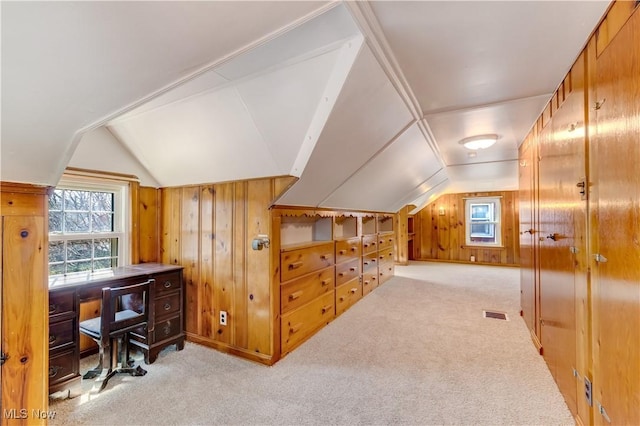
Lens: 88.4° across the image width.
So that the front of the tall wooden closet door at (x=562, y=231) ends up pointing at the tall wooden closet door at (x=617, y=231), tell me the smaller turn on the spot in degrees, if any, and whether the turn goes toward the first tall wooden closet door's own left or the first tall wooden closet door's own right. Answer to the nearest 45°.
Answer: approximately 90° to the first tall wooden closet door's own left

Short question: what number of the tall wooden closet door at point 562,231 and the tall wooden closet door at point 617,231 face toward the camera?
0

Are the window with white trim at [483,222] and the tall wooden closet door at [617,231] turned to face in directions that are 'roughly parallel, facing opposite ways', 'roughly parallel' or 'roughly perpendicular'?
roughly perpendicular

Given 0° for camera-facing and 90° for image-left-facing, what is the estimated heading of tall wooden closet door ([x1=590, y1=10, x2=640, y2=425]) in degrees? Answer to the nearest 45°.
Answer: approximately 90°

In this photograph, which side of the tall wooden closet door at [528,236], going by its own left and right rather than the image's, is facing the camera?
left

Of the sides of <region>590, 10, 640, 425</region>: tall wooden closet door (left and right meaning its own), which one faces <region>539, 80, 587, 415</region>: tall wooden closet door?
right

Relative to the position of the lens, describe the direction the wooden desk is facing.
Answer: facing the viewer and to the right of the viewer

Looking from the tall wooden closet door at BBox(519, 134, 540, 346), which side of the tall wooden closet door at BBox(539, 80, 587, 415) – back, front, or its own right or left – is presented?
right

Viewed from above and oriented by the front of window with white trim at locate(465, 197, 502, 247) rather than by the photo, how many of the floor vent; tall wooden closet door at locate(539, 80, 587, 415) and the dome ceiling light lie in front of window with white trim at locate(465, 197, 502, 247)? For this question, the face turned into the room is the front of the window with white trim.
3

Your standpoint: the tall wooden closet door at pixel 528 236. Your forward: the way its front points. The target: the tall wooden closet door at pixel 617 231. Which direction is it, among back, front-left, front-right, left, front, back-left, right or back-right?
left

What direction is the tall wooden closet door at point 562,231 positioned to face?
to the viewer's left

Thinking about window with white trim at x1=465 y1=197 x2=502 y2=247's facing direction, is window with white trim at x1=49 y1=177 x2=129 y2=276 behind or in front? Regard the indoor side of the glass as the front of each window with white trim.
in front
